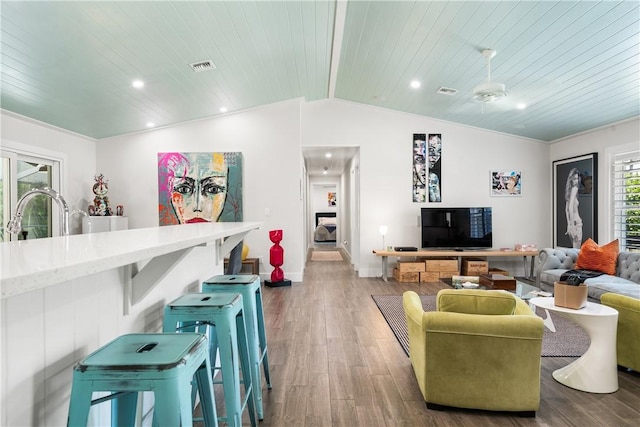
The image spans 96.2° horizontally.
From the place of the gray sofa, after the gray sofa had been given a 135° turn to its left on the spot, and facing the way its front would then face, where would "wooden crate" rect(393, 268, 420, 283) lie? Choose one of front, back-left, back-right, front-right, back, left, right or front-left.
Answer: back

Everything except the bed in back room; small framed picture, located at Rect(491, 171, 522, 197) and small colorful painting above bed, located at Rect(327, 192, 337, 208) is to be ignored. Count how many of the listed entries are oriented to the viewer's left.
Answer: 0

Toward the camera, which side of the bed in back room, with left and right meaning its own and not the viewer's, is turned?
front

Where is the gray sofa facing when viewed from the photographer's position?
facing the viewer and to the left of the viewer

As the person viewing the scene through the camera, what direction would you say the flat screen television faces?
facing the viewer

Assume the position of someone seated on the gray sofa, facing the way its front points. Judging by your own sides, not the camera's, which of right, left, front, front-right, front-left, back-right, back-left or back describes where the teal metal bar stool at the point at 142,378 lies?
front-left

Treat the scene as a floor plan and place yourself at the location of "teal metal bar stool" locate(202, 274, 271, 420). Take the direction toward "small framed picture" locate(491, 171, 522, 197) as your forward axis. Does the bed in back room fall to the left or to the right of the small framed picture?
left

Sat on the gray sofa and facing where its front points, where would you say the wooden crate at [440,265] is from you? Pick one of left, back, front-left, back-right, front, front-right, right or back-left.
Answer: front-right

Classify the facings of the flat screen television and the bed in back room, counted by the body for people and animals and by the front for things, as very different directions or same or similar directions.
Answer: same or similar directions

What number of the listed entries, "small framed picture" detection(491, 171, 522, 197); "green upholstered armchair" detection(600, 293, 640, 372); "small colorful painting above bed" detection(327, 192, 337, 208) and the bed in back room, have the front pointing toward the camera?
3

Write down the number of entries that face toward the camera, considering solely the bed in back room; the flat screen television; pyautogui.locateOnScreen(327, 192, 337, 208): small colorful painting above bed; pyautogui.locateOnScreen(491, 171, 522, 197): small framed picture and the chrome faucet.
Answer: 4

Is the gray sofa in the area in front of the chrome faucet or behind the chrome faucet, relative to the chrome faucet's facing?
behind

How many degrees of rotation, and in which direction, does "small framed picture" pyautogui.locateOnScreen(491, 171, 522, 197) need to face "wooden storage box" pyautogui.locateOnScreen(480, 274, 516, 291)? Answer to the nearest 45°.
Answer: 0° — it already faces it

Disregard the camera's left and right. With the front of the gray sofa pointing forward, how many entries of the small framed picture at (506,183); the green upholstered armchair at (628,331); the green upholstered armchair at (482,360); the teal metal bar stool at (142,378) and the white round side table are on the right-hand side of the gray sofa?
1

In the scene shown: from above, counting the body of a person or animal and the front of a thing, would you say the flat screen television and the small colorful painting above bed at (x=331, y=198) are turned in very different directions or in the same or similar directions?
same or similar directions

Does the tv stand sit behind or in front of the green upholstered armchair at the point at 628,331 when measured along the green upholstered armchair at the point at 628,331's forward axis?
in front

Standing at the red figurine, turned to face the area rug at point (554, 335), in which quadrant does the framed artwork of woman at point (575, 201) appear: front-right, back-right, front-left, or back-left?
front-left

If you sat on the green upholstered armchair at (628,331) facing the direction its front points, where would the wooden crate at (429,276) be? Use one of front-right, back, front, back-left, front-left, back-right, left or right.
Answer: front
